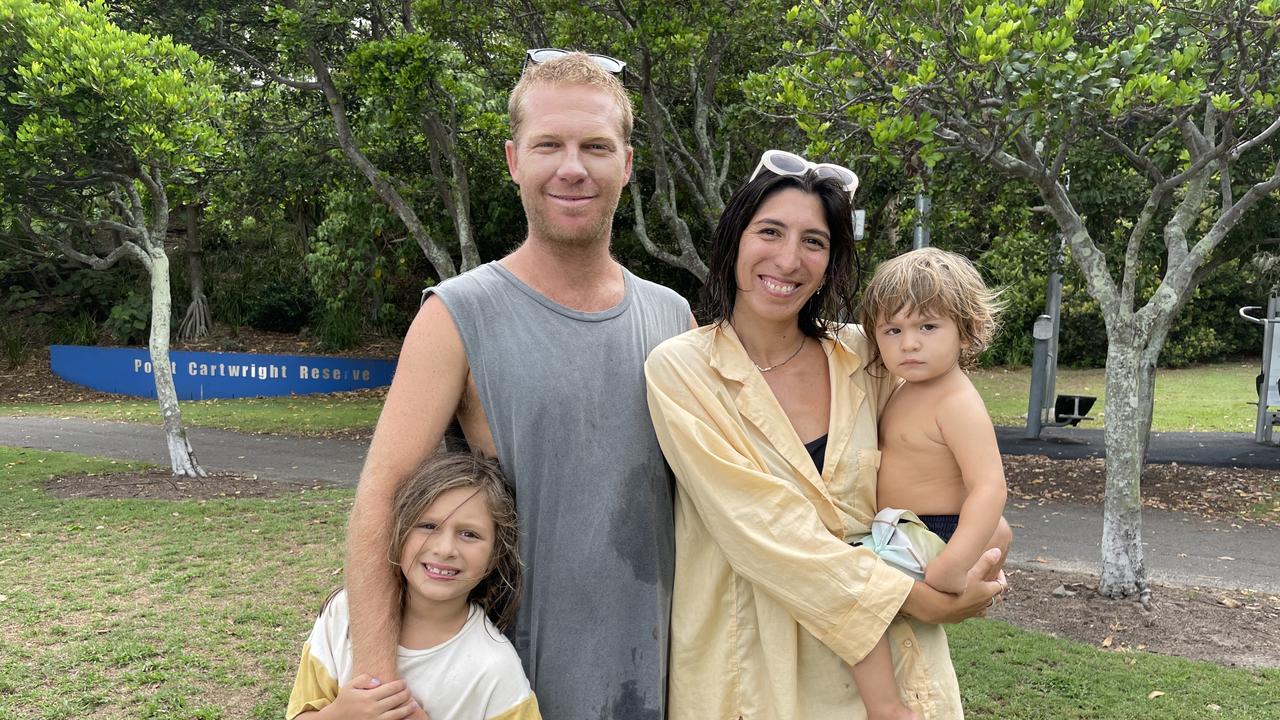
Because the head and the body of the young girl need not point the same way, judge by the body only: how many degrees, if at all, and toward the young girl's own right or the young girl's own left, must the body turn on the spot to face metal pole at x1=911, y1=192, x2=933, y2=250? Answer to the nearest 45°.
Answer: approximately 135° to the young girl's own left

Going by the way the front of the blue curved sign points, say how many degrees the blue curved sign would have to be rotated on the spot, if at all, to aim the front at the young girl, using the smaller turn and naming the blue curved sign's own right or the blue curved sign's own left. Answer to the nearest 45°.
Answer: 0° — it already faces them

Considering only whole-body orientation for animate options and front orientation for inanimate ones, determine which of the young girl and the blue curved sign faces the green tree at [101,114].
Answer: the blue curved sign

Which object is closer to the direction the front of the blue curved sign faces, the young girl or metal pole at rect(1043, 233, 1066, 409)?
the young girl

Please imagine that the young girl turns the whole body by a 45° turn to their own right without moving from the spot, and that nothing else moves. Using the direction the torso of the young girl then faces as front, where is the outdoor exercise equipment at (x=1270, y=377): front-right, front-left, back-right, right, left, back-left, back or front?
back

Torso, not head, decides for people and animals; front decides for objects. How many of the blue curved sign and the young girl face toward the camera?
2

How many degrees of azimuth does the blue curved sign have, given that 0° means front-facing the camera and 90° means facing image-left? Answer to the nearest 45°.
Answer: approximately 0°

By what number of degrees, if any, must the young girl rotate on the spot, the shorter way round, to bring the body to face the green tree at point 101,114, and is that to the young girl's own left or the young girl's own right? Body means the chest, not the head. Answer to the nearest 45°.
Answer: approximately 180°

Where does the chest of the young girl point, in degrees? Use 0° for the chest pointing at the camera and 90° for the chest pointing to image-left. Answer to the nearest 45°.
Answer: approximately 0°

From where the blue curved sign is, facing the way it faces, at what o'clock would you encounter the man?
The man is roughly at 12 o'clock from the blue curved sign.
